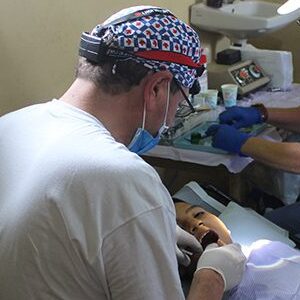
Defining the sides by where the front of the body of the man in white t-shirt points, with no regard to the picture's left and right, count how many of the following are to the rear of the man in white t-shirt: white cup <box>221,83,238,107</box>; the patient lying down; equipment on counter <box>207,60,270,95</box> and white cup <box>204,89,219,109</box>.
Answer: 0

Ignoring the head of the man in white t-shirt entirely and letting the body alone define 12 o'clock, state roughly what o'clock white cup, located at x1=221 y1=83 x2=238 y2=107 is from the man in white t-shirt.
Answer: The white cup is roughly at 11 o'clock from the man in white t-shirt.

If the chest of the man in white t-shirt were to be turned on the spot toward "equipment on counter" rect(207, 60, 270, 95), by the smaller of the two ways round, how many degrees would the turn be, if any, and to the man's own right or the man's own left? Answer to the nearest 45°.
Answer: approximately 45° to the man's own left

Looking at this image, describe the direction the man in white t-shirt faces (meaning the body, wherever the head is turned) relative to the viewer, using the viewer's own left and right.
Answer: facing away from the viewer and to the right of the viewer

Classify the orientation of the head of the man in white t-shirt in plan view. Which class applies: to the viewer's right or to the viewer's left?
to the viewer's right

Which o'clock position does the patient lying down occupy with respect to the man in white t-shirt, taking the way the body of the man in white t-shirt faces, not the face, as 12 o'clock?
The patient lying down is roughly at 12 o'clock from the man in white t-shirt.

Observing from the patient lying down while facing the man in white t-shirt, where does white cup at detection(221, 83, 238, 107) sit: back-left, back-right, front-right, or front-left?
back-right

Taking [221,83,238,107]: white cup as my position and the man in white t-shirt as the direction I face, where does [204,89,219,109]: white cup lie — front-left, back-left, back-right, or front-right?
front-right

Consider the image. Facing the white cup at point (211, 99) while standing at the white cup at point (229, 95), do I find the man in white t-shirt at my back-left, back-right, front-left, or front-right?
front-left

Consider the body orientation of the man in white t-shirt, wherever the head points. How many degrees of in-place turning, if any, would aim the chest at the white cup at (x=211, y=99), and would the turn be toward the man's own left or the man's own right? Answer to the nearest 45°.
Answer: approximately 45° to the man's own left
